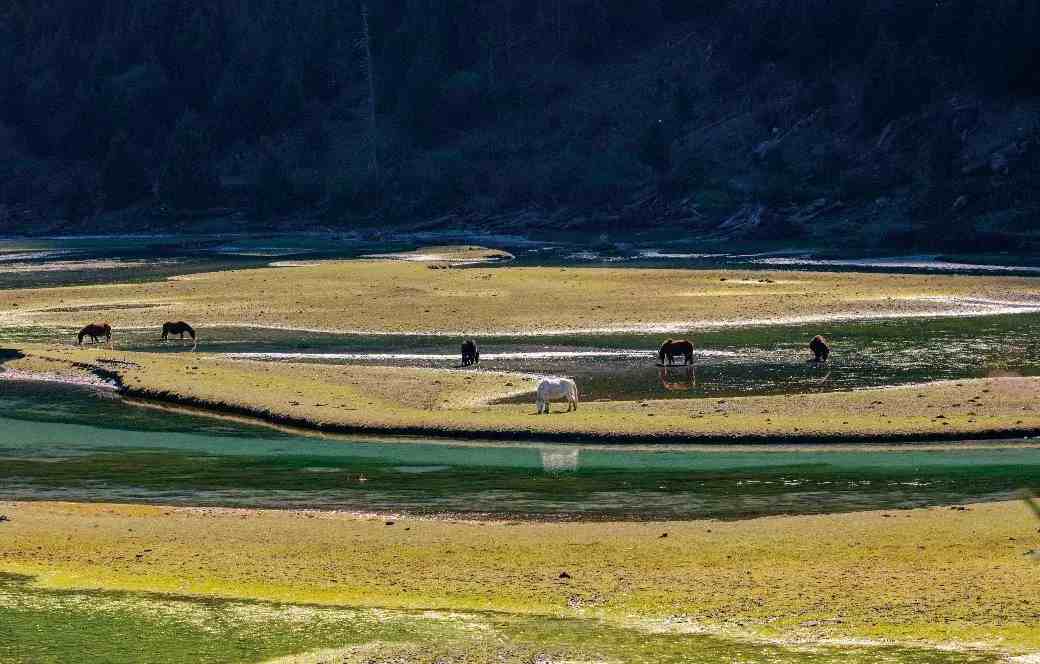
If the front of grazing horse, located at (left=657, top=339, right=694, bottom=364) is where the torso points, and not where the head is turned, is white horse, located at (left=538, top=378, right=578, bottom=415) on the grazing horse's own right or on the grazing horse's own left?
on the grazing horse's own left

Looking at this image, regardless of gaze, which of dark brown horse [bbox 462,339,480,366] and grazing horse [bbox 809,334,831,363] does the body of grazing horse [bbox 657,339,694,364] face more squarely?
the dark brown horse

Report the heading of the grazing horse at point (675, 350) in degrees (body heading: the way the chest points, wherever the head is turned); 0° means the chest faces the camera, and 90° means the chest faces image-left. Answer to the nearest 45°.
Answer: approximately 90°

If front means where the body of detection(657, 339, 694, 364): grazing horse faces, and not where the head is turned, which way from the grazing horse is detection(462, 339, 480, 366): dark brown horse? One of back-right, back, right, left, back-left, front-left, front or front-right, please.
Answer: front

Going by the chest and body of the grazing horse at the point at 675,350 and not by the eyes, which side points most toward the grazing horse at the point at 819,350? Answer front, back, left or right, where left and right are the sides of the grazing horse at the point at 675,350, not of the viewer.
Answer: back

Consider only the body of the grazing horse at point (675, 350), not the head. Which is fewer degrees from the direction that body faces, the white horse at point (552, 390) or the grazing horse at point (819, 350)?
the white horse

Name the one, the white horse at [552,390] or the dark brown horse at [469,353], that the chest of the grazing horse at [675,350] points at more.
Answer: the dark brown horse

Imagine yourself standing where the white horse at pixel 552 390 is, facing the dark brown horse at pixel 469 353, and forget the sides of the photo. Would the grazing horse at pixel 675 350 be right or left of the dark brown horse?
right
